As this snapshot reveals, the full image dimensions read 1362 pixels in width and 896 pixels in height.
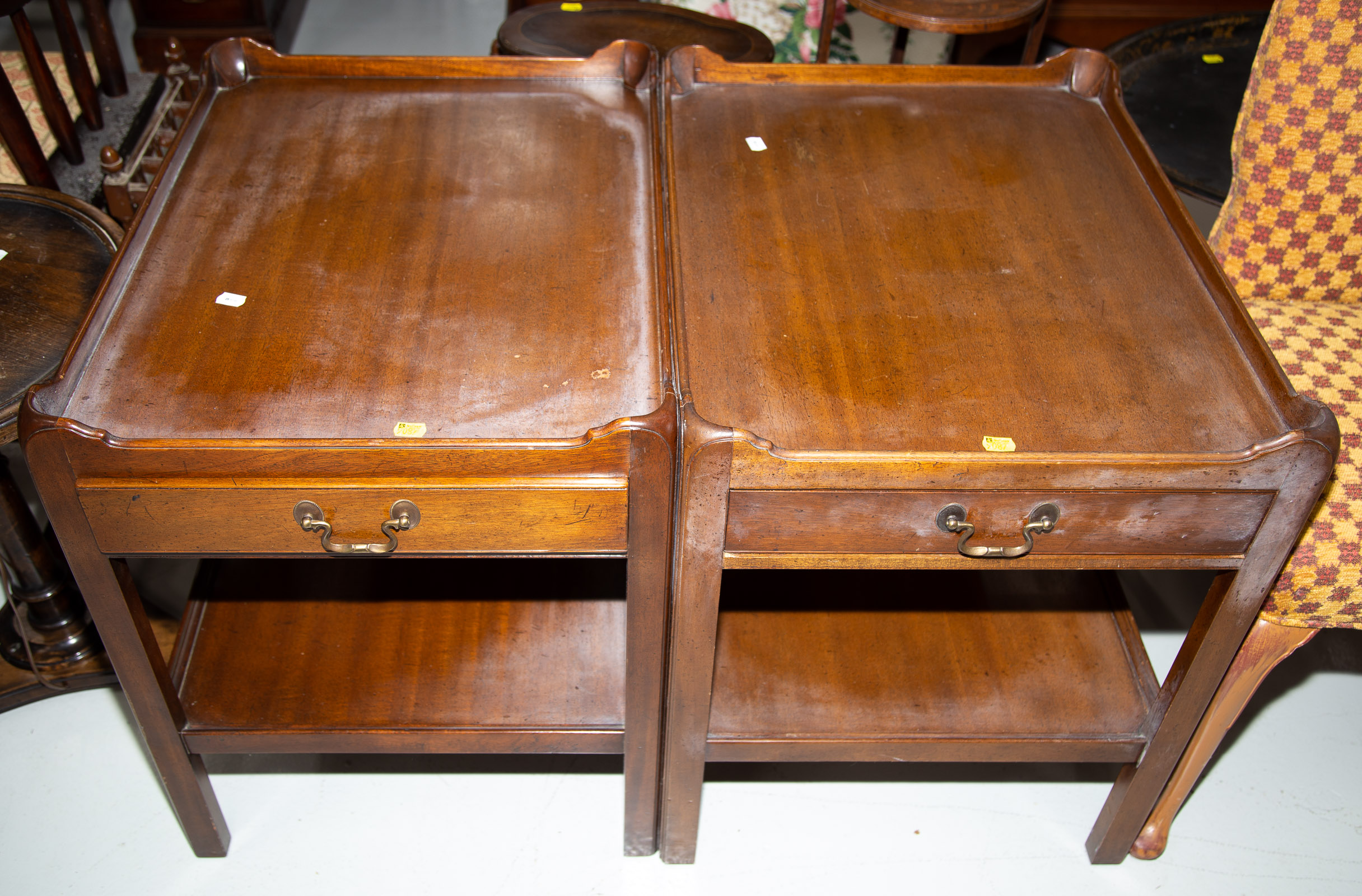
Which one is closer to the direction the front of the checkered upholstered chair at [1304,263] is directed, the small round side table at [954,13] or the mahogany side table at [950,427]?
the mahogany side table

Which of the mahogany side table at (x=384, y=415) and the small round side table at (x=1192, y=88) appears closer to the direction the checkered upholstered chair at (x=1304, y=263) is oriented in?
the mahogany side table

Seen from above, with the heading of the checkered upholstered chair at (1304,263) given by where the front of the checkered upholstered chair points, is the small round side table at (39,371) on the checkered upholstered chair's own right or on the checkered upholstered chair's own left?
on the checkered upholstered chair's own right

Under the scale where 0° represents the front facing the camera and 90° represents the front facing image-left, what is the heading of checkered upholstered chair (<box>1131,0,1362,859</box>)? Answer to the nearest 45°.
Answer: approximately 0°

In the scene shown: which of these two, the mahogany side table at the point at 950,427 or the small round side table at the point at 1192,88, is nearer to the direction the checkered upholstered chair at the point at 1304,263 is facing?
the mahogany side table

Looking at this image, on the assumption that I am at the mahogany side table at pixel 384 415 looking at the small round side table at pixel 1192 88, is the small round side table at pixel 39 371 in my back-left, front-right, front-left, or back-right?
back-left

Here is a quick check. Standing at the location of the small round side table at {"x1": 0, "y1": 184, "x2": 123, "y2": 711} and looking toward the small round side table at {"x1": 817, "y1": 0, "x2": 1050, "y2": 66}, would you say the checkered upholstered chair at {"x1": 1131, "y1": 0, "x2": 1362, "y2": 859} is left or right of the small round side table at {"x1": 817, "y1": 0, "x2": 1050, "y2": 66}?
right

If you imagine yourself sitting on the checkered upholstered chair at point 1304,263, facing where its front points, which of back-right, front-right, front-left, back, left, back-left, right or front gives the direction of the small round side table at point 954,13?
back-right
